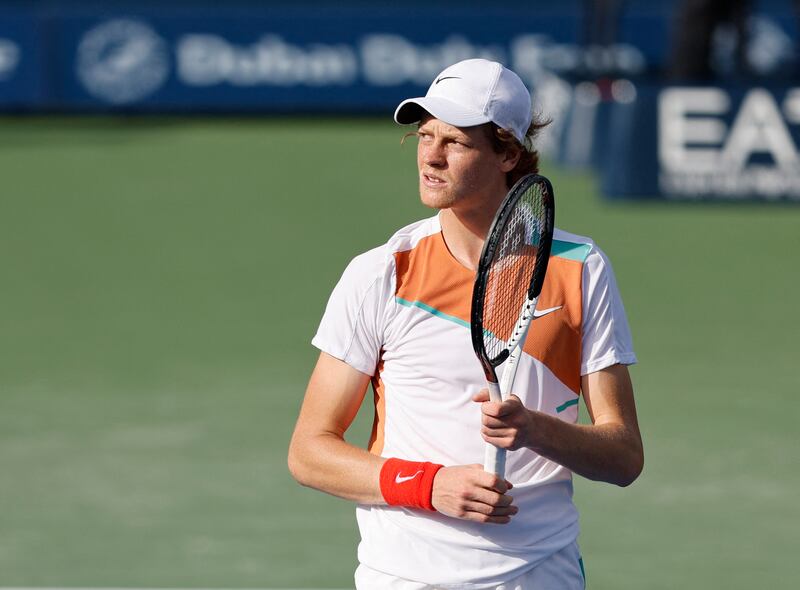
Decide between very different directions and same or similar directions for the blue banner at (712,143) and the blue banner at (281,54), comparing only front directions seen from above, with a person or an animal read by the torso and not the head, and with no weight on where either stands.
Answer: same or similar directions

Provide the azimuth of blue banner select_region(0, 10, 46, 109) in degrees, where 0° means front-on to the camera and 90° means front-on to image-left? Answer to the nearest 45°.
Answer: approximately 0°

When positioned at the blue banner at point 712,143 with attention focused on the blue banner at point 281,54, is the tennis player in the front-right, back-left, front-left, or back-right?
back-left

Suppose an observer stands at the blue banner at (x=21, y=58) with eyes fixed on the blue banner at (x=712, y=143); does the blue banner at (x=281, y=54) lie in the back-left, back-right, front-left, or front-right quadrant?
front-left

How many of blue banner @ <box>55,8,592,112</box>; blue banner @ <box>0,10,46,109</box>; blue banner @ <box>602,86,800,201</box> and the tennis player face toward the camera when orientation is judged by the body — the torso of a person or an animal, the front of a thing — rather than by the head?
4

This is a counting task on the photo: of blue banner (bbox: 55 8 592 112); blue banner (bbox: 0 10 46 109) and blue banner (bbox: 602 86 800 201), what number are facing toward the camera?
3

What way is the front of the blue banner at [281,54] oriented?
toward the camera

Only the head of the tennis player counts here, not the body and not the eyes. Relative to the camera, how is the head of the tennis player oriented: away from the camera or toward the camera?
toward the camera

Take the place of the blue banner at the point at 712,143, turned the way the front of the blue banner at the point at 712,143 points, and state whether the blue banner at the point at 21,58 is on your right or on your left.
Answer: on your right

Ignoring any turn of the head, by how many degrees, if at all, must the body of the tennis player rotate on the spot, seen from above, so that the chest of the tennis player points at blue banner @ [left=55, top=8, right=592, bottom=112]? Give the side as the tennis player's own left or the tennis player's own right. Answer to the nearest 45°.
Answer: approximately 180°

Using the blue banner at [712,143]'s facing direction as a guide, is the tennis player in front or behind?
in front

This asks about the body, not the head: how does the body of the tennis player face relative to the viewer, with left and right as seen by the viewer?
facing the viewer

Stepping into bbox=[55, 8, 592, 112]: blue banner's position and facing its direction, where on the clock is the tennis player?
The tennis player is roughly at 12 o'clock from the blue banner.

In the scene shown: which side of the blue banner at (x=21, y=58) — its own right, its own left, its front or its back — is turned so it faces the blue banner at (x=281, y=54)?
left

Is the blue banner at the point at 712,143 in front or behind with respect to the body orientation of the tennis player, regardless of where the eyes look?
behind

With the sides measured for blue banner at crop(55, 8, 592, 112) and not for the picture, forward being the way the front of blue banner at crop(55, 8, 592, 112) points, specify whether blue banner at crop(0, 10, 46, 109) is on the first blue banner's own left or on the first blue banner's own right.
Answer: on the first blue banner's own right

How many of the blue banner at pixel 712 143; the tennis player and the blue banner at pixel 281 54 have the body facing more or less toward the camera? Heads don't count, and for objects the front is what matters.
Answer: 3

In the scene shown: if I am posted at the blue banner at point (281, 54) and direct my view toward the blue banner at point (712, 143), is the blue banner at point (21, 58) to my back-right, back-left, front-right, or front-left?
back-right
